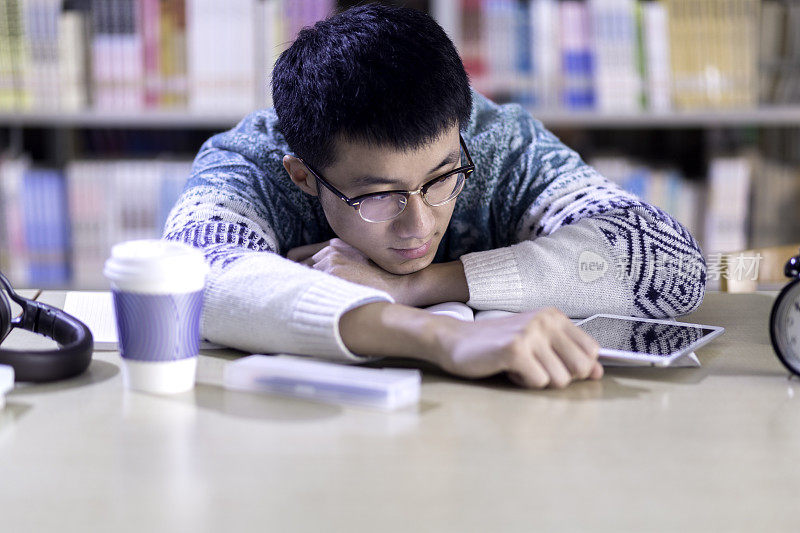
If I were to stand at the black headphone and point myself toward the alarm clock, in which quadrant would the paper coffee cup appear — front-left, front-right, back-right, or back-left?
front-right

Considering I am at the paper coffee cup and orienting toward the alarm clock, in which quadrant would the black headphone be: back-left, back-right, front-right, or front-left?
back-left

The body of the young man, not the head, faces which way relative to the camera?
toward the camera

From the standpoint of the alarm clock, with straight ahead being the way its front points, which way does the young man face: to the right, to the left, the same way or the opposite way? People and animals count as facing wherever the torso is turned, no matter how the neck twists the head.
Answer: the same way
